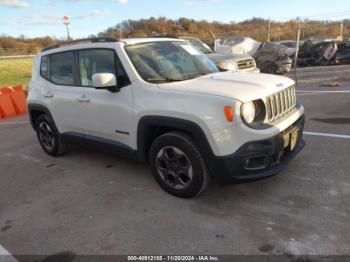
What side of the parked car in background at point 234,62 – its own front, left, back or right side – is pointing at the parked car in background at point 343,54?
left

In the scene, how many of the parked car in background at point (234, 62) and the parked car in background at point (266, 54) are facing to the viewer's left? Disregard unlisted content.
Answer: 0

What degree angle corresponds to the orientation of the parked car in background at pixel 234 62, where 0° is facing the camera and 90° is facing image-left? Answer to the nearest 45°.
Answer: approximately 315°

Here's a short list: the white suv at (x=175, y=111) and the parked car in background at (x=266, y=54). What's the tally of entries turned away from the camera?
0

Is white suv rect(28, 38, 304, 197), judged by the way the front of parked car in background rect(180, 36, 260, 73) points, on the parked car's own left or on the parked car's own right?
on the parked car's own right

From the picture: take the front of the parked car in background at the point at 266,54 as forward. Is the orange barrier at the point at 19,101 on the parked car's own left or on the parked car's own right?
on the parked car's own right

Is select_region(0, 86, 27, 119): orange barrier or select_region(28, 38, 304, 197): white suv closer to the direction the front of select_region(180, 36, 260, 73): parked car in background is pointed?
the white suv

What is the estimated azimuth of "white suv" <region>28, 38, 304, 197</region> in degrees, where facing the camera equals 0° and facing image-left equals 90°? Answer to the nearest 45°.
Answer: approximately 315°
